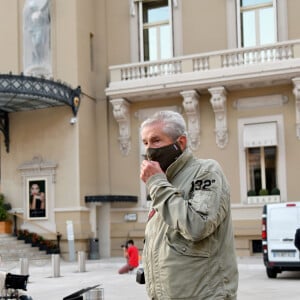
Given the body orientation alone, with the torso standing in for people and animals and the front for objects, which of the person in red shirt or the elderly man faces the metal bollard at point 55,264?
the person in red shirt

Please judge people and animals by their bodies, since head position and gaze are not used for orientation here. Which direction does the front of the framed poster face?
toward the camera

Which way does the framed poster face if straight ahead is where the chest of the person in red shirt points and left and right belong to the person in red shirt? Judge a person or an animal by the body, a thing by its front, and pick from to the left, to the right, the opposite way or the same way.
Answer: to the left

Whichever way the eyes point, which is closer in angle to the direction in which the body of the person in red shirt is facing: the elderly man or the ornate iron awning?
the ornate iron awning

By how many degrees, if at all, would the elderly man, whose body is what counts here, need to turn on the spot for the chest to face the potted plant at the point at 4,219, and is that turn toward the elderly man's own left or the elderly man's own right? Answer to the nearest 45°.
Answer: approximately 135° to the elderly man's own right

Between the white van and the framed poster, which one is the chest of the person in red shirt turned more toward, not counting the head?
the framed poster

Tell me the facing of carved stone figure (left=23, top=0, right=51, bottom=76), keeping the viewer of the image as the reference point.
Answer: facing the viewer

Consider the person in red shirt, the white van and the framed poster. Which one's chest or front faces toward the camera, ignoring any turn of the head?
the framed poster

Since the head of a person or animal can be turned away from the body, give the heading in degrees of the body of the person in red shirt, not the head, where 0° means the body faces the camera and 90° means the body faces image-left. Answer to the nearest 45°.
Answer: approximately 90°

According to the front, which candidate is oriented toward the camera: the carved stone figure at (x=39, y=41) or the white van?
the carved stone figure

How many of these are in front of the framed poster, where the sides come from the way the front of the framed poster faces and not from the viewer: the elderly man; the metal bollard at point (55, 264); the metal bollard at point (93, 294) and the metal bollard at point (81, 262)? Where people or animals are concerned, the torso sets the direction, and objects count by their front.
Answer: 4

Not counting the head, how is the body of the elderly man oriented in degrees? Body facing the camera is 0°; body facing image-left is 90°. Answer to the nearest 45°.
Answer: approximately 45°

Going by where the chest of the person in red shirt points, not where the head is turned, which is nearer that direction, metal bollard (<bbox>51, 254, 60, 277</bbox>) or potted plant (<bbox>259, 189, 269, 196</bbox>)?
the metal bollard

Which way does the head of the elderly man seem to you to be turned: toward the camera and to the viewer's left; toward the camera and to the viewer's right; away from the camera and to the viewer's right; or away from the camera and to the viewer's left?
toward the camera and to the viewer's left
